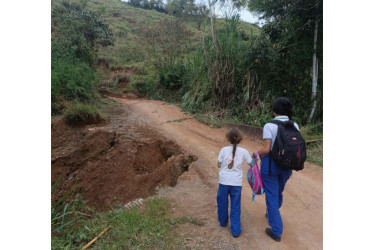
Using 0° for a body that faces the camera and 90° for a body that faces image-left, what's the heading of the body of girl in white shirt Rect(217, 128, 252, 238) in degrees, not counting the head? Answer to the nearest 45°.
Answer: approximately 180°

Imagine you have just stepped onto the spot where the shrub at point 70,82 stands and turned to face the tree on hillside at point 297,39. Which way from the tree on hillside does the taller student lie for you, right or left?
right

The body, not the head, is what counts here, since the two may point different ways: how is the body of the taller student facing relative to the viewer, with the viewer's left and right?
facing away from the viewer and to the left of the viewer
